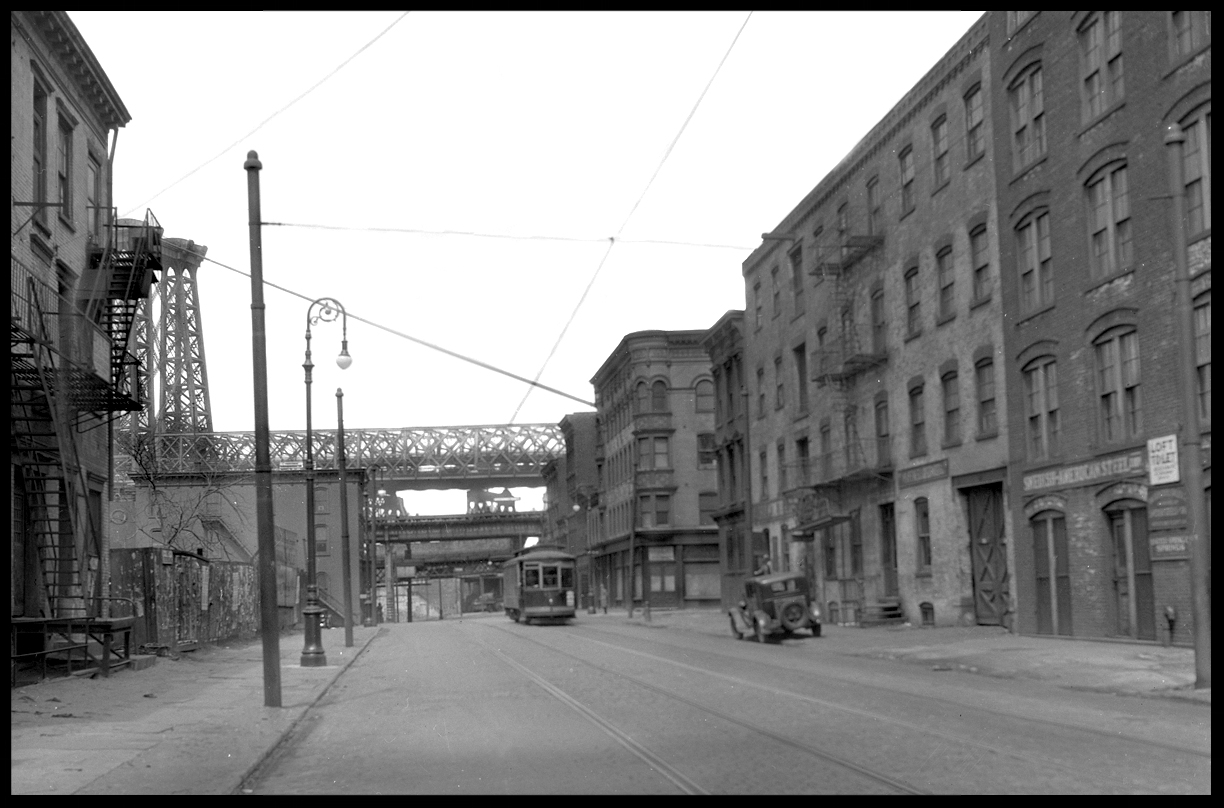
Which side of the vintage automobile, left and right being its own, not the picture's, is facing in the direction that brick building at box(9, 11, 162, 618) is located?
left

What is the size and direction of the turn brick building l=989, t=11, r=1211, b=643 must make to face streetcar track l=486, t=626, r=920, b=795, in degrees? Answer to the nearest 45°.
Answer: approximately 45° to its left

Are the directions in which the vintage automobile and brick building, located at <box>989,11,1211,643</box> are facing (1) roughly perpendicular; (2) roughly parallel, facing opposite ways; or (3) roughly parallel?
roughly perpendicular

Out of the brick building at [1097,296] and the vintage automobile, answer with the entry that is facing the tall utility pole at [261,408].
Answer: the brick building

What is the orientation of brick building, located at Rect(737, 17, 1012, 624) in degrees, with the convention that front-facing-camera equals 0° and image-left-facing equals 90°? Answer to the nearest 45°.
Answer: approximately 45°

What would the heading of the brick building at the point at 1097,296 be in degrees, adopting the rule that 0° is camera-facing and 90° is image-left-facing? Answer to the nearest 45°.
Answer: approximately 45°

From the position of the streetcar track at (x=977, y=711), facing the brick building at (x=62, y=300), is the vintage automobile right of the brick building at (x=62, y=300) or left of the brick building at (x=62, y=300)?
right

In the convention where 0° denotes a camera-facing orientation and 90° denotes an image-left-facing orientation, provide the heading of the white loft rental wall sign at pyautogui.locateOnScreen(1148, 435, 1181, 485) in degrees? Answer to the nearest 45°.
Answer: approximately 45°
